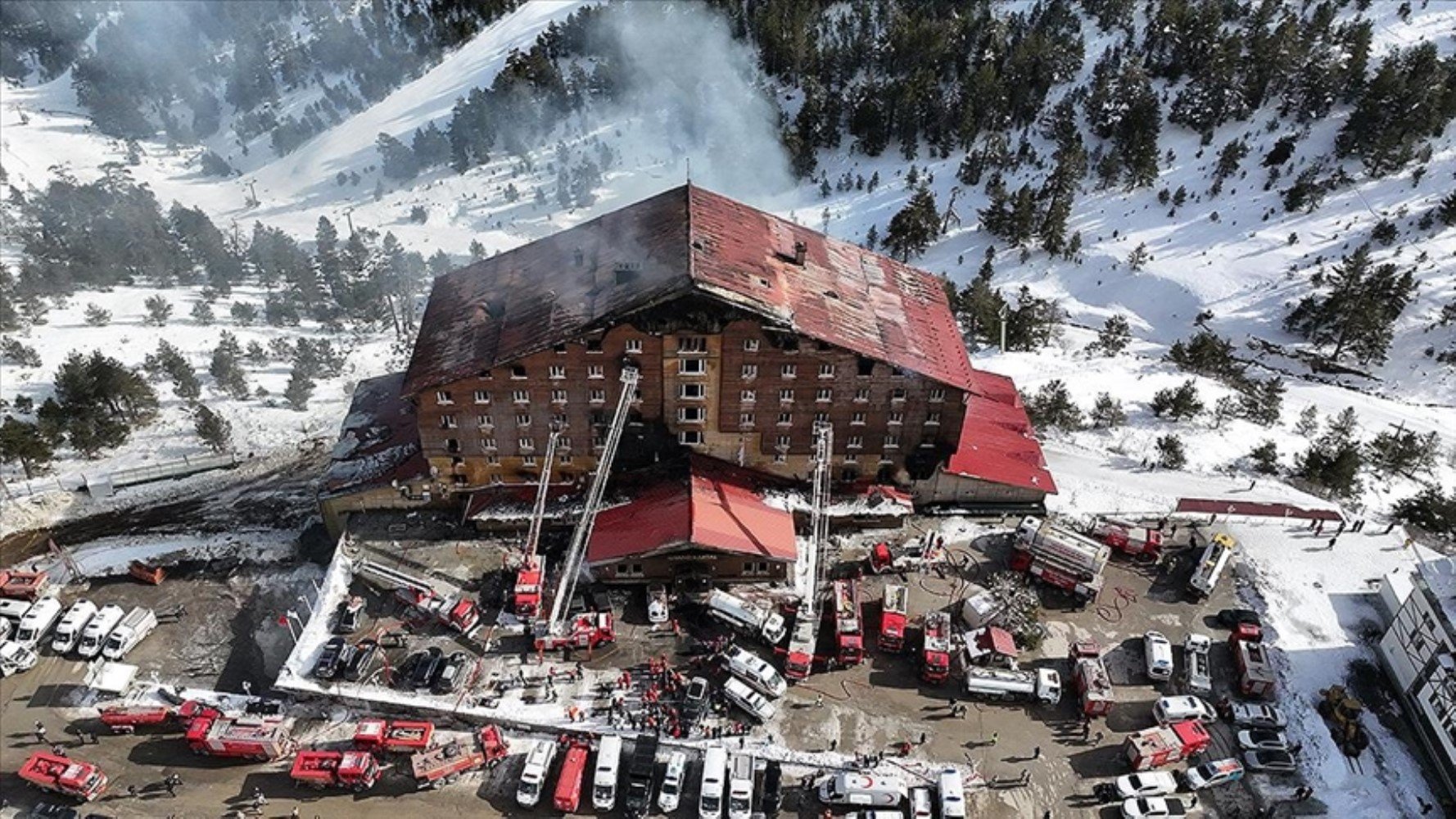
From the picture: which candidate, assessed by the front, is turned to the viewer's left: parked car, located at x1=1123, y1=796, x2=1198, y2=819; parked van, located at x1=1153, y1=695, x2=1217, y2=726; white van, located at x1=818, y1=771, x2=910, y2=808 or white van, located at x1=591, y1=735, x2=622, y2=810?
white van, located at x1=818, y1=771, x2=910, y2=808

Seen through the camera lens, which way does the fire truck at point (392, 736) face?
facing to the left of the viewer

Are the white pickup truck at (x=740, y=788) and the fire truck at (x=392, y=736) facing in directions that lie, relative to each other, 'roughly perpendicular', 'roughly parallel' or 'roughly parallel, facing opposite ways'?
roughly perpendicular

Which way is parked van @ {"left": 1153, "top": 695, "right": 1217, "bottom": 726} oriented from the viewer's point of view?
to the viewer's right
